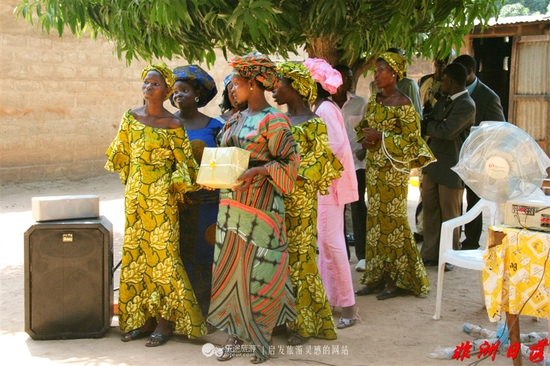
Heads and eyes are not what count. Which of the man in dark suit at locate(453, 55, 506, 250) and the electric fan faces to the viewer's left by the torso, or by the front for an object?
the man in dark suit

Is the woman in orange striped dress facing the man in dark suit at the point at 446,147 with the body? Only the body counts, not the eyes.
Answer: no

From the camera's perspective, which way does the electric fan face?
toward the camera

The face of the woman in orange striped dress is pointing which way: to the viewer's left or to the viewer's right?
to the viewer's left

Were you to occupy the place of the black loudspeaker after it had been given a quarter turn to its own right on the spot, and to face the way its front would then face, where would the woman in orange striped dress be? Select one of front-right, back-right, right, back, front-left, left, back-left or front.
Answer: back-left

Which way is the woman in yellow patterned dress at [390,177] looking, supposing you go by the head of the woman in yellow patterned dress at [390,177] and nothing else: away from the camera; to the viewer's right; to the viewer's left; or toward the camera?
to the viewer's left

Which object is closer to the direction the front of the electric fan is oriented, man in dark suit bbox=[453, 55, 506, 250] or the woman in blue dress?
the woman in blue dress

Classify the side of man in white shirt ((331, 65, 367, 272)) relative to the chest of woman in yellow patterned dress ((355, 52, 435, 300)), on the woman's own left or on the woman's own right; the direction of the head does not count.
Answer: on the woman's own right

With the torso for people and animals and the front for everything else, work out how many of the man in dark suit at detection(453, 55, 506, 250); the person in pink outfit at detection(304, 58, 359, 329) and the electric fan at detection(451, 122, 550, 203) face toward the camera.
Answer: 1

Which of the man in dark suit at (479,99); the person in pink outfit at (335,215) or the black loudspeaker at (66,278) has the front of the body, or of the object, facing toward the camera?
the black loudspeaker

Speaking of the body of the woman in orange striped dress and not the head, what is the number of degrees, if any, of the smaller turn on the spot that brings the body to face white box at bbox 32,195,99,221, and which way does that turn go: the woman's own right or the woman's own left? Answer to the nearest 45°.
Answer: approximately 45° to the woman's own right

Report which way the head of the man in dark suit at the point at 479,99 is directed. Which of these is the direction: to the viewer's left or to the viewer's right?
to the viewer's left

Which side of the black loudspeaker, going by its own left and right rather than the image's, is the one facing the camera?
front
